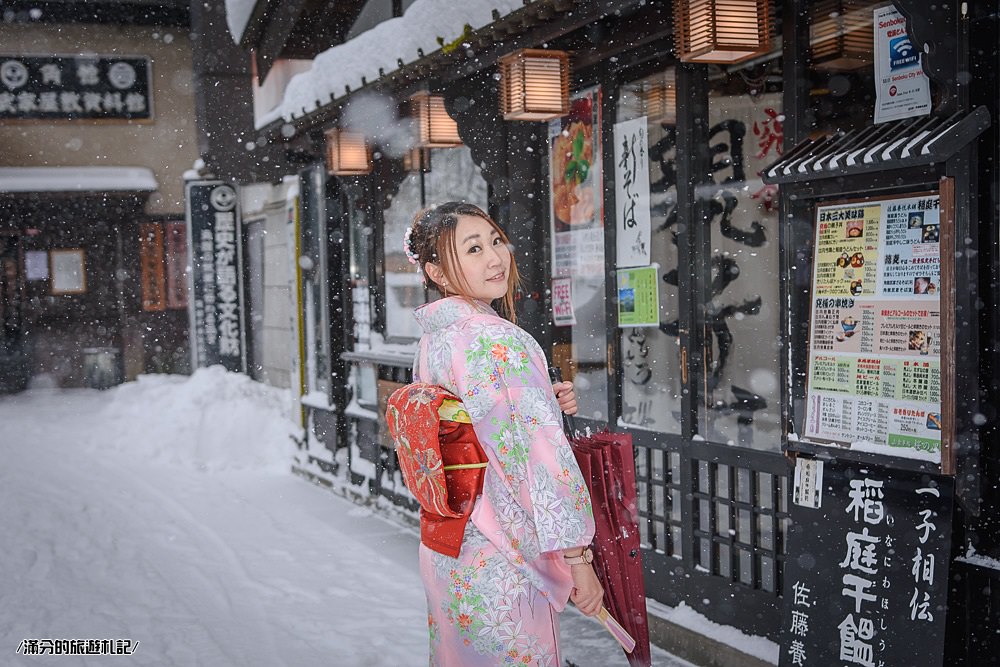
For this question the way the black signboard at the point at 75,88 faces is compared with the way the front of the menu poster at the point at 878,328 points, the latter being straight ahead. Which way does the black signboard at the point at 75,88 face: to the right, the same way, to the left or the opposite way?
to the left

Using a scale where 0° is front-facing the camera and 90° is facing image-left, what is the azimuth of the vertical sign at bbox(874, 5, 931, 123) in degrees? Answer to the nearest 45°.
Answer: approximately 45°

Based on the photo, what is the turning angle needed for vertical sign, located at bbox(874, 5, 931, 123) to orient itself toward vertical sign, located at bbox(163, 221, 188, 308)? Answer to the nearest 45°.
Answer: approximately 90° to its right

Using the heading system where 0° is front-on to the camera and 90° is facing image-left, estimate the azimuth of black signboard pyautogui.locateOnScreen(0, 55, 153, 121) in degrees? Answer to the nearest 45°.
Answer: approximately 0°

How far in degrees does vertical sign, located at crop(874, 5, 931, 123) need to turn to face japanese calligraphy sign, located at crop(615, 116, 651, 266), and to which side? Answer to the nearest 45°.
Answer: approximately 90° to its right

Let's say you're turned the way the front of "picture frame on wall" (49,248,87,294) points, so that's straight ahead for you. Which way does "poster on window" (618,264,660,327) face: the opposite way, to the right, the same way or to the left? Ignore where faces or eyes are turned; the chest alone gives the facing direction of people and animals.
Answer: to the right

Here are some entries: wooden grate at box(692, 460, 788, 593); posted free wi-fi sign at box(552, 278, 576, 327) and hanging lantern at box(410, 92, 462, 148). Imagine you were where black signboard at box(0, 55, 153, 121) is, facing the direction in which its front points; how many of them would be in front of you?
3
